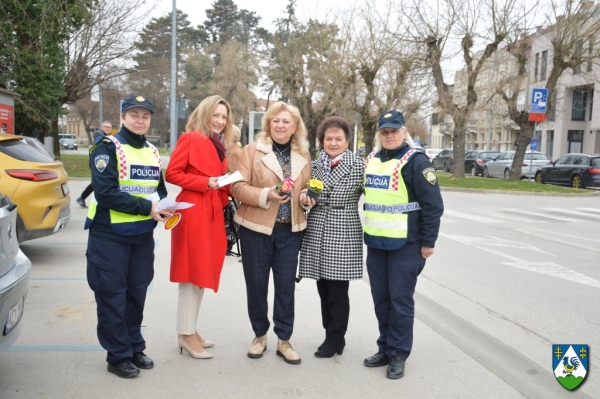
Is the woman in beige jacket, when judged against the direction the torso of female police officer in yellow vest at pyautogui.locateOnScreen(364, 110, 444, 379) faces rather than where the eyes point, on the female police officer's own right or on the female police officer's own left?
on the female police officer's own right

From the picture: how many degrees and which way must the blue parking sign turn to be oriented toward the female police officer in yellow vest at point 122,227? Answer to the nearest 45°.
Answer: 0° — it already faces them

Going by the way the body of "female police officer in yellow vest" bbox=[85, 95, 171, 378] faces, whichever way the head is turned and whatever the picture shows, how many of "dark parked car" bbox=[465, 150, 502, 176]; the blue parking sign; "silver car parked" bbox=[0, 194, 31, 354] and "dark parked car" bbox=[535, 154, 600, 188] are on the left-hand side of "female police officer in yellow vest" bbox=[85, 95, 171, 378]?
3

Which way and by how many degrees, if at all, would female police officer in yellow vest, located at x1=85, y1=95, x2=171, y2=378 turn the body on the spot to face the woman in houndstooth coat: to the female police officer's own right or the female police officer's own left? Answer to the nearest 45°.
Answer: approximately 45° to the female police officer's own left

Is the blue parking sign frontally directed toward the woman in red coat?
yes

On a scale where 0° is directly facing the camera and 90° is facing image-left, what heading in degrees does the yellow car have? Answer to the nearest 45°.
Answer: approximately 135°

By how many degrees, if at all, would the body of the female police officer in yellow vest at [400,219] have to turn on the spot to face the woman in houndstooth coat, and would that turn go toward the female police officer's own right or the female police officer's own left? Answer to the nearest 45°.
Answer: approximately 45° to the female police officer's own right

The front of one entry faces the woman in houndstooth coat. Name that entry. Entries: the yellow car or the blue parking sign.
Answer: the blue parking sign

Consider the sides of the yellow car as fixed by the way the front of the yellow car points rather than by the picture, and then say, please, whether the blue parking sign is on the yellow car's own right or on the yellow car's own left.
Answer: on the yellow car's own right

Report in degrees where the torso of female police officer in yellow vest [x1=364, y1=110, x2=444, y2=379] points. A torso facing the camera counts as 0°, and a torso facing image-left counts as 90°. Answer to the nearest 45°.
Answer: approximately 45°

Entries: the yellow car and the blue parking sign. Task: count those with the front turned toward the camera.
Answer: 1
